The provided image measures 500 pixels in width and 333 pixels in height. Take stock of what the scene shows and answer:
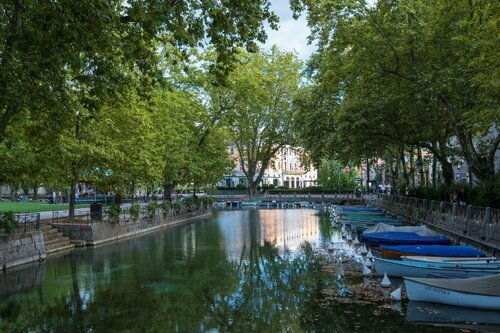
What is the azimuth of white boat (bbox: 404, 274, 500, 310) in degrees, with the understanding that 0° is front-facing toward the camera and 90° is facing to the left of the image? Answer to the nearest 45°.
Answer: approximately 90°

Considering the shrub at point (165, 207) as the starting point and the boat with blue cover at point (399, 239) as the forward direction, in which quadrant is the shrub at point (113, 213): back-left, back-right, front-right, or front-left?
front-right

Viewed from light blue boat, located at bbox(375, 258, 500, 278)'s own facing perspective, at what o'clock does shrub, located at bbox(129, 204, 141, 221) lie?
The shrub is roughly at 1 o'clock from the light blue boat.

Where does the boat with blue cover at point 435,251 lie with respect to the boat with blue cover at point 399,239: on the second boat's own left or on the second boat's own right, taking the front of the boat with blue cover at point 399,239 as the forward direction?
on the second boat's own left

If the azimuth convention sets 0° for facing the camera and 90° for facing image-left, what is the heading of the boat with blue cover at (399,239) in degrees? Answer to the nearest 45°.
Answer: approximately 90°

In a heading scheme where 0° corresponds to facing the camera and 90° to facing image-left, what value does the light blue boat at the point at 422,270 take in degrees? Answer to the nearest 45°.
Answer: approximately 90°

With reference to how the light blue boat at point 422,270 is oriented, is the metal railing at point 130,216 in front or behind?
in front

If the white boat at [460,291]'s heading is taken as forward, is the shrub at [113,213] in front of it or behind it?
in front

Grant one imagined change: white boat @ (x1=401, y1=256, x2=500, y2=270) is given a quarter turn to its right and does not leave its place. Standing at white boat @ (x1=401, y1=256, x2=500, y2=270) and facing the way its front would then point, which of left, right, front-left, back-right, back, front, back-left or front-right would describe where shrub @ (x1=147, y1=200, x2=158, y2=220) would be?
front-left
